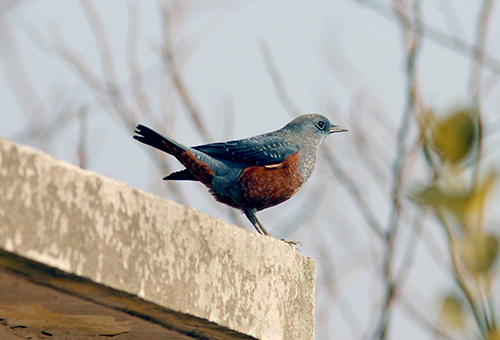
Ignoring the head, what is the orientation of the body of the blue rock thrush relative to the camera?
to the viewer's right
